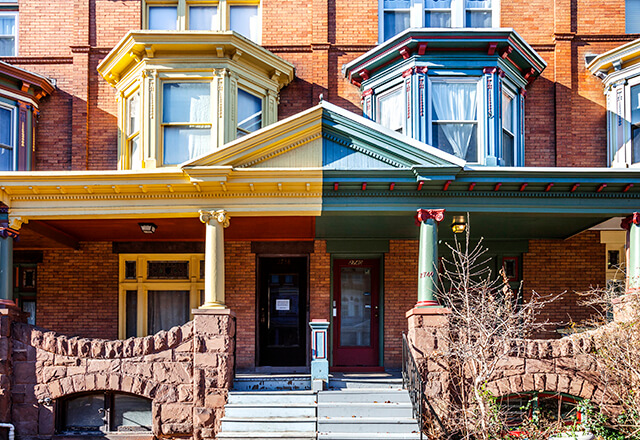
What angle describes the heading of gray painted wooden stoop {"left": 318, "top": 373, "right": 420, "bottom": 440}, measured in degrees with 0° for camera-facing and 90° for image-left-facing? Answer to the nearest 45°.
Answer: approximately 0°

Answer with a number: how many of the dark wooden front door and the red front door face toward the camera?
2

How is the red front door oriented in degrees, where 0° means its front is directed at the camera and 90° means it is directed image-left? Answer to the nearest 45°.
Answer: approximately 0°

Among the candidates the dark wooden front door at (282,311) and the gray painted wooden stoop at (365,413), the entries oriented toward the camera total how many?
2

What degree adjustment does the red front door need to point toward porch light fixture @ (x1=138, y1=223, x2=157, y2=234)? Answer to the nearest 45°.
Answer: approximately 45° to its right

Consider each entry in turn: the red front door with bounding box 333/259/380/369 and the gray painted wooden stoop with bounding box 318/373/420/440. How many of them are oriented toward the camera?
2

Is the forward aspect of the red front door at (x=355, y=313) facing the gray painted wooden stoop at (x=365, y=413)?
yes

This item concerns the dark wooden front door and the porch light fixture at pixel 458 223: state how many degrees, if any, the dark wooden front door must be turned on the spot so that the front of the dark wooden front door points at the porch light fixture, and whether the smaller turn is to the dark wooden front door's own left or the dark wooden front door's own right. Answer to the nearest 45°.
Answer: approximately 45° to the dark wooden front door's own left
